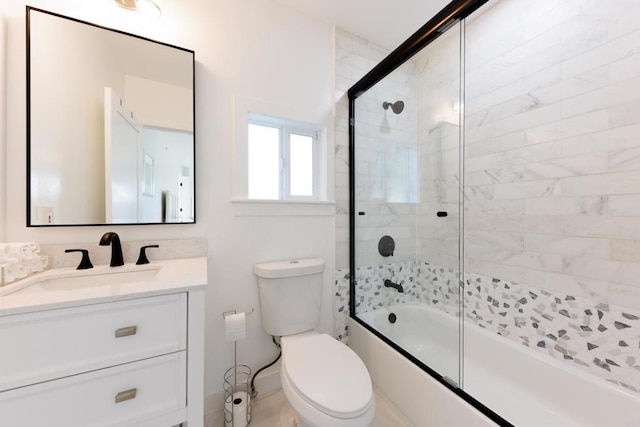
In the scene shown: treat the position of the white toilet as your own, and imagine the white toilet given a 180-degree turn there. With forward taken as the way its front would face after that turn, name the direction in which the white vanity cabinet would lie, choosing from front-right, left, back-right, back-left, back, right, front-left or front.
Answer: left

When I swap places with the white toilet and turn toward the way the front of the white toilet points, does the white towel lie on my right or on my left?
on my right

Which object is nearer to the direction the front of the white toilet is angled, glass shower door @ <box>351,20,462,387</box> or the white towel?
the glass shower door

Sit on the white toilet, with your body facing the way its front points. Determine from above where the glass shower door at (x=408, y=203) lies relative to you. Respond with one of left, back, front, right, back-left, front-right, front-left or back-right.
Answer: left

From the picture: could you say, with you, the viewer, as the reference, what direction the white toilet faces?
facing the viewer and to the right of the viewer

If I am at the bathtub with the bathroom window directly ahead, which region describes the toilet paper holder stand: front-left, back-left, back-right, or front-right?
front-left

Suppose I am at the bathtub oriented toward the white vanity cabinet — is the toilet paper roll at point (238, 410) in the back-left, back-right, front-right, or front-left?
front-right

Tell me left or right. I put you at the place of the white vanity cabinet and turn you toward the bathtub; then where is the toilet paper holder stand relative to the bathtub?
left
